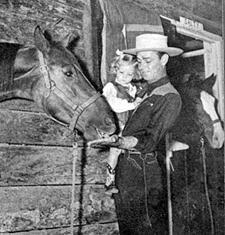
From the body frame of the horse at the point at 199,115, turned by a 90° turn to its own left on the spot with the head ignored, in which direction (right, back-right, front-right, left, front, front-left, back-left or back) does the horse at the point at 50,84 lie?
back

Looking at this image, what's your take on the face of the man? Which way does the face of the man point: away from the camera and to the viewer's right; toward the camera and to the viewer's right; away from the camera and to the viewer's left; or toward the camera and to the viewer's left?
toward the camera and to the viewer's left

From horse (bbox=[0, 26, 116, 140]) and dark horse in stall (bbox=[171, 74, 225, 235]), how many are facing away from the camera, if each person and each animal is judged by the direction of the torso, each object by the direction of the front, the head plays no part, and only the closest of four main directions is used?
0

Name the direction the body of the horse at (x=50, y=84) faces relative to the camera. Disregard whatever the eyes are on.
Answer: to the viewer's right

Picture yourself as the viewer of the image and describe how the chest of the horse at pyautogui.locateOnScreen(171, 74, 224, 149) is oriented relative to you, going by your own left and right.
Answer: facing the viewer and to the right of the viewer

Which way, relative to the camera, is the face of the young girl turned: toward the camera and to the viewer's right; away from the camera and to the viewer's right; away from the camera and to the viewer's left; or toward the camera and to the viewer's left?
toward the camera and to the viewer's left

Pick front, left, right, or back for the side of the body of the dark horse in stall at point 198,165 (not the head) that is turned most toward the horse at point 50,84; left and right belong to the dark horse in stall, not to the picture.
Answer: right
